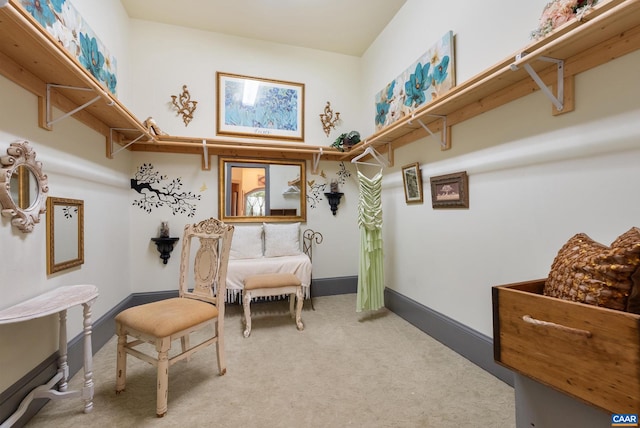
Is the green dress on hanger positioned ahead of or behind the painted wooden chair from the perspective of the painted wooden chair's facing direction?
behind

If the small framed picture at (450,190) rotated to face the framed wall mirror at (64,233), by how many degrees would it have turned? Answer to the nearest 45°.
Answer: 0° — it already faces it

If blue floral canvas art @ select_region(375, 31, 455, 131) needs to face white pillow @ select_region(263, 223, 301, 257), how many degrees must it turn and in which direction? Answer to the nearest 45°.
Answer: approximately 45° to its right

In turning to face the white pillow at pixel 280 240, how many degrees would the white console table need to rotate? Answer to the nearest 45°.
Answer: approximately 45° to its left

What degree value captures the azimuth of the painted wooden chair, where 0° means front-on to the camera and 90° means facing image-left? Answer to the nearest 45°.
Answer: approximately 45°

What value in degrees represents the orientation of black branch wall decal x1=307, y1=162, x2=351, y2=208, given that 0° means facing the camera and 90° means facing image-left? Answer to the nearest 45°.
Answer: approximately 0°

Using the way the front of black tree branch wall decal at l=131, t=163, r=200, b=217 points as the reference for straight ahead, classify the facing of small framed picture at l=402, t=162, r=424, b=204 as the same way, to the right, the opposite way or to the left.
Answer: to the right
